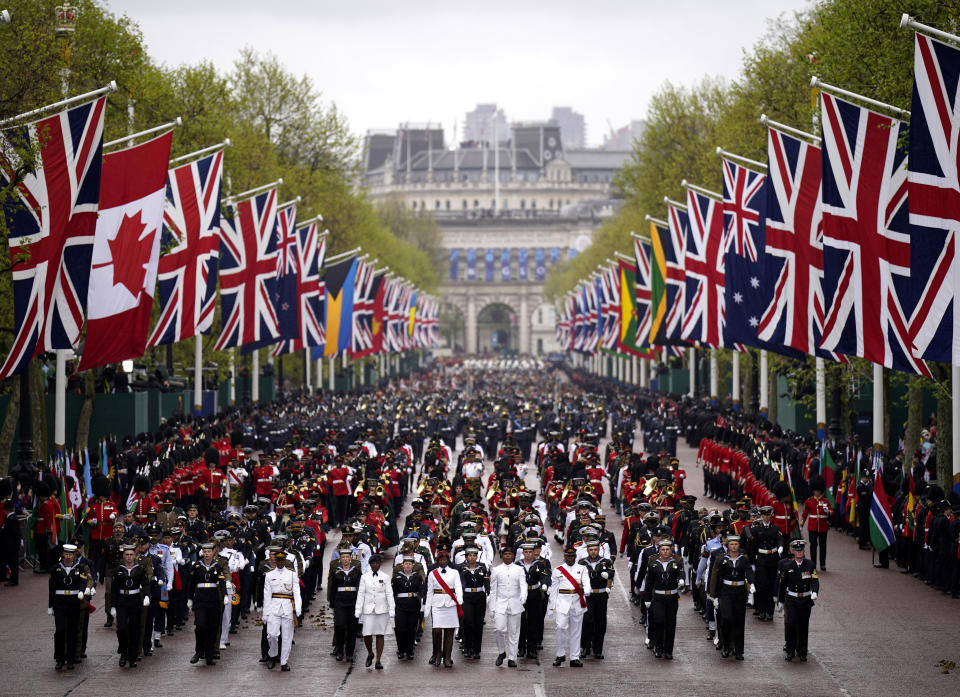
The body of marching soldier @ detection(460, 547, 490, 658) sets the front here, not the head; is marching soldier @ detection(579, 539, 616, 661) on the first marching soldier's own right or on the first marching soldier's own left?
on the first marching soldier's own left

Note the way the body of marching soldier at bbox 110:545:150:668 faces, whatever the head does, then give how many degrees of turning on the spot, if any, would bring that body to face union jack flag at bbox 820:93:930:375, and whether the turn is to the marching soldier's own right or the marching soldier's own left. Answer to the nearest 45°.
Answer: approximately 90° to the marching soldier's own left

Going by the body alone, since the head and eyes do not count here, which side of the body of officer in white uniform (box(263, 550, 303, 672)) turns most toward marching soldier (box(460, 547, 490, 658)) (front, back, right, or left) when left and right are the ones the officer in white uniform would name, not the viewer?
left

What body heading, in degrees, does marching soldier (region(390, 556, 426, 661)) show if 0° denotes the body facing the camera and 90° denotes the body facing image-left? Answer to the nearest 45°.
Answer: approximately 0°

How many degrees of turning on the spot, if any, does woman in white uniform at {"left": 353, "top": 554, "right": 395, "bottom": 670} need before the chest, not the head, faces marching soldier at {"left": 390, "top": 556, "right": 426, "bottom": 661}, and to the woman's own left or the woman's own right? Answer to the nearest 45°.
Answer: approximately 135° to the woman's own left

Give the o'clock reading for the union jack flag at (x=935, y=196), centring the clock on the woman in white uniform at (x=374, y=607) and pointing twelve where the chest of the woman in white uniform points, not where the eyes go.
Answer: The union jack flag is roughly at 7 o'clock from the woman in white uniform.

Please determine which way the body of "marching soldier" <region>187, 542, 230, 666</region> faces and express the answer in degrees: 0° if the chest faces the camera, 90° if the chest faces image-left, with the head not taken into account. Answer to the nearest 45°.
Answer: approximately 0°
